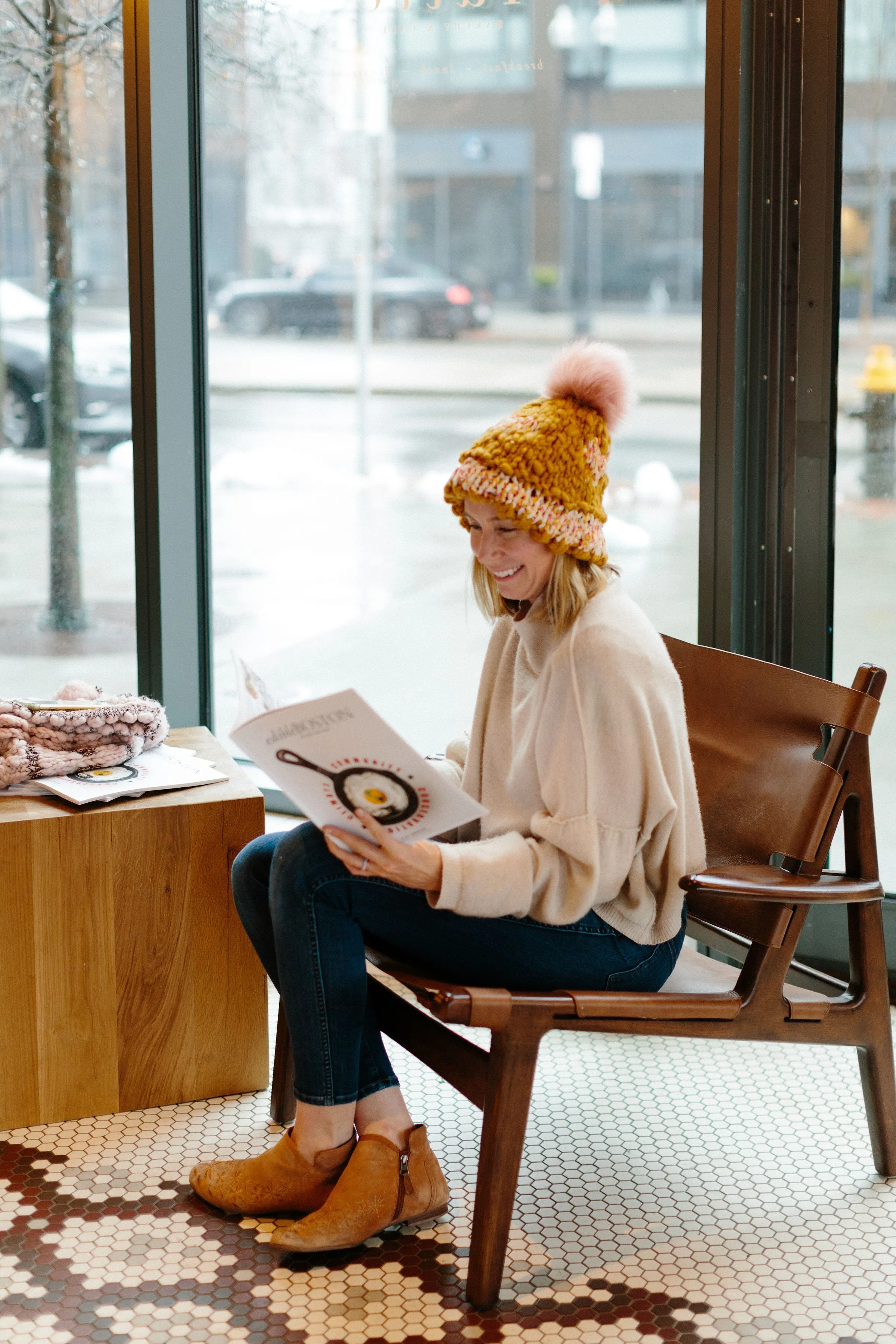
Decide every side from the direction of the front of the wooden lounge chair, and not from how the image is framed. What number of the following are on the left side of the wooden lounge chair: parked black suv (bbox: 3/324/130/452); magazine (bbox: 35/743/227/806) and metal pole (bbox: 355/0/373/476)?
0

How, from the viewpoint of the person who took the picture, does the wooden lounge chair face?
facing the viewer and to the left of the viewer

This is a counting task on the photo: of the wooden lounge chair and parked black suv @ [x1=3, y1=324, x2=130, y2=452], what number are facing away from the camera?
0

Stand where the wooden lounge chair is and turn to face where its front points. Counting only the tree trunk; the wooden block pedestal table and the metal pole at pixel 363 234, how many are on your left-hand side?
0

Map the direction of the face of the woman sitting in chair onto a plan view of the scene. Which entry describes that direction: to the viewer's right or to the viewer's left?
to the viewer's left
